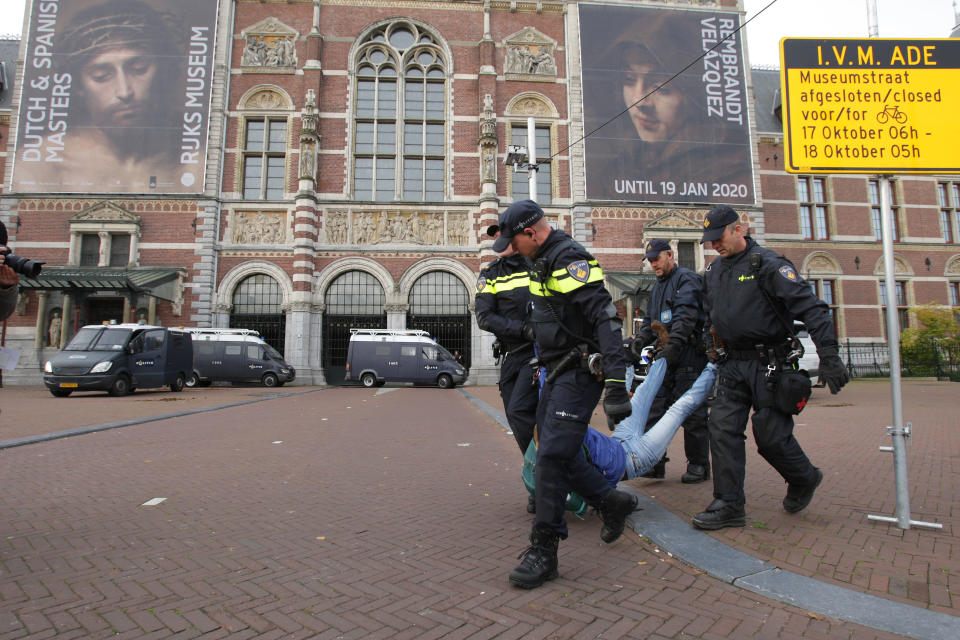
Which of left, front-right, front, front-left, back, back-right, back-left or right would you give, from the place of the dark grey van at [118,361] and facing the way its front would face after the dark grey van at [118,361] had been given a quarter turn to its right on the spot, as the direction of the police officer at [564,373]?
back-left

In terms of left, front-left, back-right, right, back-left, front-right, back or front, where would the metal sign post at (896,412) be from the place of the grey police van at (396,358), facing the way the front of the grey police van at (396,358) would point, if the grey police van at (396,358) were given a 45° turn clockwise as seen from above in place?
front-right

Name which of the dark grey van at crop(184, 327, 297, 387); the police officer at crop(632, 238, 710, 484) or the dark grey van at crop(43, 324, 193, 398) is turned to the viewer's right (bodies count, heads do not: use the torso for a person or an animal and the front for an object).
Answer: the dark grey van at crop(184, 327, 297, 387)

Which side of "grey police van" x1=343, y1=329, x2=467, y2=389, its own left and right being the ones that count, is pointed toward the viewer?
right

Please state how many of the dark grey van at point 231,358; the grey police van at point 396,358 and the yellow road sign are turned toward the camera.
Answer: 1

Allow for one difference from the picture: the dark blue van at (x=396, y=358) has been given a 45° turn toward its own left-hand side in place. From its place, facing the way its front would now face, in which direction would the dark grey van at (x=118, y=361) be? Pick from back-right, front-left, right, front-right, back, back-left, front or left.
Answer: back

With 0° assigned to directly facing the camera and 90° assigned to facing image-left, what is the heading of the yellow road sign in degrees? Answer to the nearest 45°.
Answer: approximately 0°

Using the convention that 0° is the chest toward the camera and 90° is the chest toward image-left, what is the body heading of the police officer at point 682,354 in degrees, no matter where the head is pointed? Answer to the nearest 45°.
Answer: approximately 45°

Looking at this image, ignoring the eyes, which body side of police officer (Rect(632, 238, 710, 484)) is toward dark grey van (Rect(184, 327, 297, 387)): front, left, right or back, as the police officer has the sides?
right
